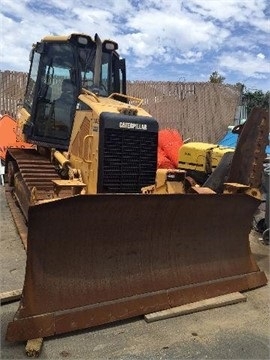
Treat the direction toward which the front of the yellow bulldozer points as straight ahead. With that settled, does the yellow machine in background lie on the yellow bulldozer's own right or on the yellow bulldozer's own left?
on the yellow bulldozer's own left

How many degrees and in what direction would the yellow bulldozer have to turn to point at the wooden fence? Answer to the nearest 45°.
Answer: approximately 135° to its left

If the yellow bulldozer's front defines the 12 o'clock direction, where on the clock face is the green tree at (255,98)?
The green tree is roughly at 8 o'clock from the yellow bulldozer.

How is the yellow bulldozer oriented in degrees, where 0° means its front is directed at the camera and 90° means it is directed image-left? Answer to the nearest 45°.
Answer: approximately 315°
